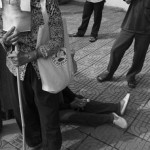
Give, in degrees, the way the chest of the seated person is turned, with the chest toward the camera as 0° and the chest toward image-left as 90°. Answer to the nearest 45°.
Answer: approximately 270°
